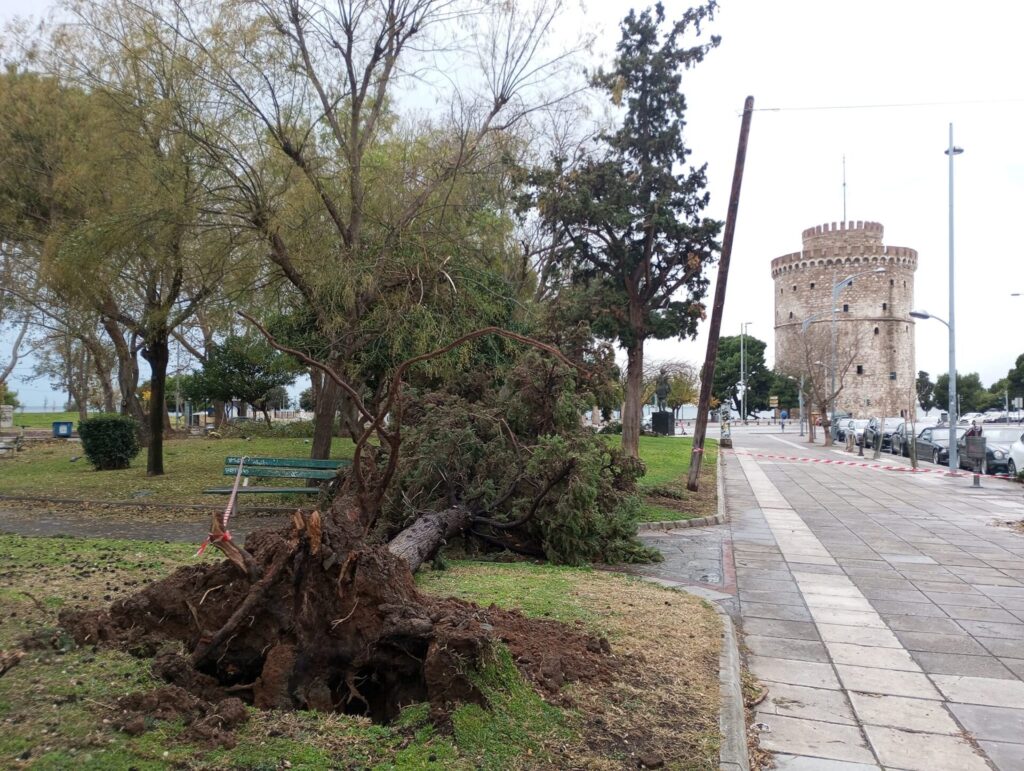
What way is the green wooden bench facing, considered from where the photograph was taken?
facing the viewer and to the left of the viewer

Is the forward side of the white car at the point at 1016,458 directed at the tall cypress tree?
yes

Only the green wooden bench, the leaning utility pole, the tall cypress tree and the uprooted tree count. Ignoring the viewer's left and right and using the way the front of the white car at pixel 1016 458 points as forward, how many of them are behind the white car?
0

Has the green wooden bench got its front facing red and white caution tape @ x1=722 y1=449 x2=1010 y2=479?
no

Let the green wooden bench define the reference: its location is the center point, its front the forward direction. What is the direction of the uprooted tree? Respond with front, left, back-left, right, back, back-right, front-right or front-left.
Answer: front-left

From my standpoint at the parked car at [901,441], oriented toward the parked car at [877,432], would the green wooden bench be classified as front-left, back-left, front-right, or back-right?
back-left

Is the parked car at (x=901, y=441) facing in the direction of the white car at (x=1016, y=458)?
no

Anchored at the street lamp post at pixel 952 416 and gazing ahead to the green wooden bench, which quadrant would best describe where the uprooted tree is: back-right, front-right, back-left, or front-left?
front-left

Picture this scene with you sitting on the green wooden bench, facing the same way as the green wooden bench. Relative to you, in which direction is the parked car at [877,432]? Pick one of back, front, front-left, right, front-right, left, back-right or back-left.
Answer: back

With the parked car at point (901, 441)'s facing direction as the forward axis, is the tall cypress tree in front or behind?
in front

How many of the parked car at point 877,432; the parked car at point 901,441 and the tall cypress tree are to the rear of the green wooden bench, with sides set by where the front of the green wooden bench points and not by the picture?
3

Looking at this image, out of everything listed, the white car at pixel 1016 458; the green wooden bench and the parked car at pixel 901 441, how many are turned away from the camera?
0

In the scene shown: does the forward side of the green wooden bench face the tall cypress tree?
no

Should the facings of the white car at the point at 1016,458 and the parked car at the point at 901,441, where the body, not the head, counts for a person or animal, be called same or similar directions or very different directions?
same or similar directions
